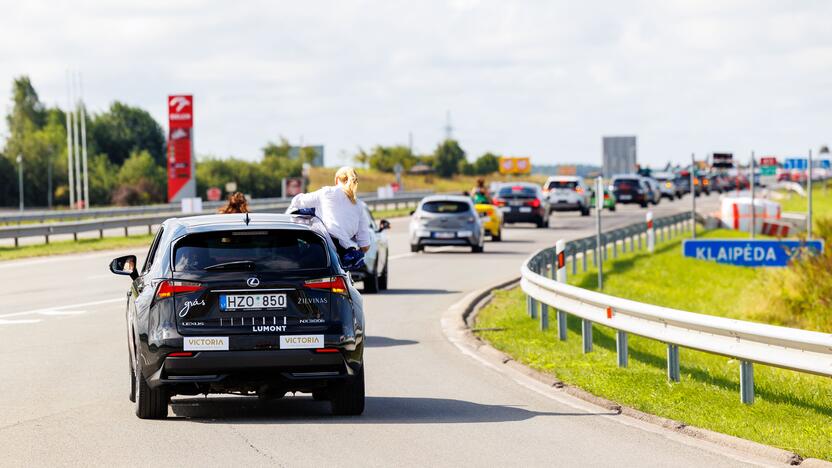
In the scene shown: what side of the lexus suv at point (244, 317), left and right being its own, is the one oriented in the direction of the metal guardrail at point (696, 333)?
right

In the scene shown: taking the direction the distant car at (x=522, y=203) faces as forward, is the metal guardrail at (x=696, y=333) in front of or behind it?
behind

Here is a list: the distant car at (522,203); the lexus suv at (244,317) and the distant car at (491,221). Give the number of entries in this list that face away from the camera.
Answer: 3

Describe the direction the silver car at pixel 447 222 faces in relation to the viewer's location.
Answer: facing away from the viewer

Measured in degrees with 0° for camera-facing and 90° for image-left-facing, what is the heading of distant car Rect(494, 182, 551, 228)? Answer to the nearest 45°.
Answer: approximately 180°

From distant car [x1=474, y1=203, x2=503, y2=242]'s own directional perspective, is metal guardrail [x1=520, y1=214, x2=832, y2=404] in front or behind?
behind

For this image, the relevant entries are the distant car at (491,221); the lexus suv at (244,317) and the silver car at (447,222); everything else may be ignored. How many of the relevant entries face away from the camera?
3

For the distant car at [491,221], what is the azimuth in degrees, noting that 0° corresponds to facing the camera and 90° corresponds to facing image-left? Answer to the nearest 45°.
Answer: approximately 180°

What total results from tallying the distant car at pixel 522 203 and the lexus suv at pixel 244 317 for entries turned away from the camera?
2

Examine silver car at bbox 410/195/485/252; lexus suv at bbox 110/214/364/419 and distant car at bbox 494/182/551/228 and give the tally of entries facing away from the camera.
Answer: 3

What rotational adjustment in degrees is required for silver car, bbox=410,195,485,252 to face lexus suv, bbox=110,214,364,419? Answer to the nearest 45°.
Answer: approximately 180°

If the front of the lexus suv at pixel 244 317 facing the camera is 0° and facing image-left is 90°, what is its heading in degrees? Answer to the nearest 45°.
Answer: approximately 180°

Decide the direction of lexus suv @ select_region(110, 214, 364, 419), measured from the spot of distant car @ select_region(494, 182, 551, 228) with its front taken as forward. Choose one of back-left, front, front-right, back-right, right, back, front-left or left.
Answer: back

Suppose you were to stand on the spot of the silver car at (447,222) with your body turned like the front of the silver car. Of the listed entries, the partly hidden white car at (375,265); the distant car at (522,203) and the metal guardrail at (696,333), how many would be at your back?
2

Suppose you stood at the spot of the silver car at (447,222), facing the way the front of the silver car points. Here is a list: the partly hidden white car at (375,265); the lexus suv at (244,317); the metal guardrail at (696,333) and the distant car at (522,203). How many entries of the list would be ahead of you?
1

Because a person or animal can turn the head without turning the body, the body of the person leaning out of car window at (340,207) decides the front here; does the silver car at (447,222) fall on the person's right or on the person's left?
on the person's right
